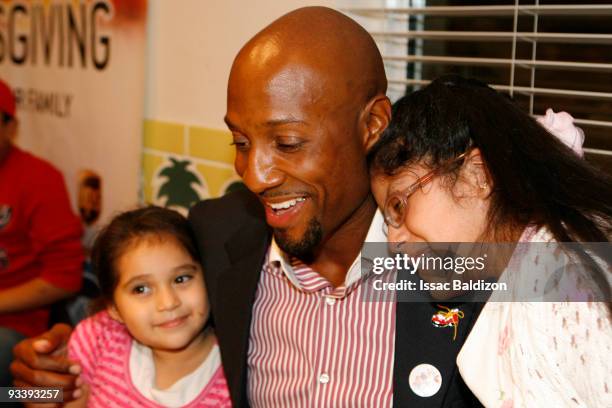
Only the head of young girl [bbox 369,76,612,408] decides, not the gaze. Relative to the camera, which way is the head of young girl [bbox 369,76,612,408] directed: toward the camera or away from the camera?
toward the camera

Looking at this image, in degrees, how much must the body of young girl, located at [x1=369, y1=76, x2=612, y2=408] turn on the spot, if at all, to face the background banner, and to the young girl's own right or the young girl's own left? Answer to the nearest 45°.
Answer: approximately 45° to the young girl's own right

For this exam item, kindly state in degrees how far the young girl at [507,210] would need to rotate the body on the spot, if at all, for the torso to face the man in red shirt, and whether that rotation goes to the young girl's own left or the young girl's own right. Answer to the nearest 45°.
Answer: approximately 45° to the young girl's own right

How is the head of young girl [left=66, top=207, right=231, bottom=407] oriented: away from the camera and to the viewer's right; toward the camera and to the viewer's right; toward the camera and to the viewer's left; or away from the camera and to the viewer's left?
toward the camera and to the viewer's right

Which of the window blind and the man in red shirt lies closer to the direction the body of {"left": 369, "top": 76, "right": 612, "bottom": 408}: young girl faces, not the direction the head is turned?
the man in red shirt

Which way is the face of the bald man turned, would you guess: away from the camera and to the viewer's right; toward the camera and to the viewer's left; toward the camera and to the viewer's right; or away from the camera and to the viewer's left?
toward the camera and to the viewer's left

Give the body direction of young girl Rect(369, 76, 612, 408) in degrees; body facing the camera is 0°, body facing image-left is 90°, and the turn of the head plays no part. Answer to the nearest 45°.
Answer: approximately 90°
